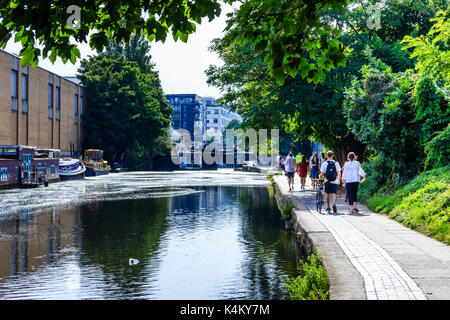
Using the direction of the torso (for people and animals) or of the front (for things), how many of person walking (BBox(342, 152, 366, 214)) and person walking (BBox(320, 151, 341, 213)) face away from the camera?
2

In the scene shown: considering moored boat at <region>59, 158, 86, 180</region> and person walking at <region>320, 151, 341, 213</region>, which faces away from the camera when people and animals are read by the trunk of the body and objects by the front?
the person walking

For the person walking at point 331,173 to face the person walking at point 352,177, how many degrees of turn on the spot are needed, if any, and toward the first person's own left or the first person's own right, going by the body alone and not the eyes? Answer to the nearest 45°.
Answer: approximately 90° to the first person's own right

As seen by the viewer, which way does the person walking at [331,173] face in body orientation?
away from the camera

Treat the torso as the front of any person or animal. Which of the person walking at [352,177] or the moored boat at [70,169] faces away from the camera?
the person walking

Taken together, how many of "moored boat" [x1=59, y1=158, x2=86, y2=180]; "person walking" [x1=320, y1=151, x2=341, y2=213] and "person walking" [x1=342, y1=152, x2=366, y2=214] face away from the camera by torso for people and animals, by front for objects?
2

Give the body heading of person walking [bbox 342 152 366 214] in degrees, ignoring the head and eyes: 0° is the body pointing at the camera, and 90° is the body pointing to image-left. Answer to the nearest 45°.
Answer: approximately 180°

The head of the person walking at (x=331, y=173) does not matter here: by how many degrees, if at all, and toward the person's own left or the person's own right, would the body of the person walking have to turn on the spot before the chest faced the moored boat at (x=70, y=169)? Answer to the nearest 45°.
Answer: approximately 45° to the person's own left
